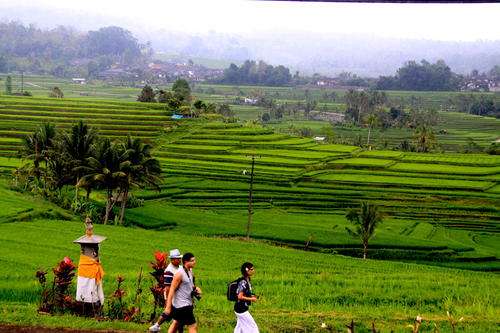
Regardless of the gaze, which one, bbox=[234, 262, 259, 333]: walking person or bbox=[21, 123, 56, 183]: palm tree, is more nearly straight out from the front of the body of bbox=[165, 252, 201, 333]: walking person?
the walking person

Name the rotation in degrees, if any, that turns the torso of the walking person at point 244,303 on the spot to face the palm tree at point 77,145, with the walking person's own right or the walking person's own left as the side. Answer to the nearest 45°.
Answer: approximately 90° to the walking person's own left

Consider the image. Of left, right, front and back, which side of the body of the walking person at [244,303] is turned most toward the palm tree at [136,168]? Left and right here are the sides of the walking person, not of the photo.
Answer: left

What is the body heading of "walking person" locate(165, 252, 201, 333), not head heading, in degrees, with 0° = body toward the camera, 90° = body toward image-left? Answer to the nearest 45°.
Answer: approximately 270°

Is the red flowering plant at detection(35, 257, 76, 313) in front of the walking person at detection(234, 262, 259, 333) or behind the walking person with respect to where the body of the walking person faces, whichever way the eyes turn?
behind

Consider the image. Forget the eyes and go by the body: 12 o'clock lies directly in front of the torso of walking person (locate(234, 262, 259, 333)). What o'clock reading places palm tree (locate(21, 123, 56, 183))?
The palm tree is roughly at 8 o'clock from the walking person.

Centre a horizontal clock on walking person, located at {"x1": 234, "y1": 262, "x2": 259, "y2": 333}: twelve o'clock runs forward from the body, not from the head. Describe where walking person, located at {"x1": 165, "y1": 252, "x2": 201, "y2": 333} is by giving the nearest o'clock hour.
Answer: walking person, located at {"x1": 165, "y1": 252, "x2": 201, "y2": 333} is roughly at 6 o'clock from walking person, located at {"x1": 234, "y1": 262, "x2": 259, "y2": 333}.

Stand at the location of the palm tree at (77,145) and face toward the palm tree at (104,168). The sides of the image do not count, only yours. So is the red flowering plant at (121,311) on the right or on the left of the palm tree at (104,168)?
right

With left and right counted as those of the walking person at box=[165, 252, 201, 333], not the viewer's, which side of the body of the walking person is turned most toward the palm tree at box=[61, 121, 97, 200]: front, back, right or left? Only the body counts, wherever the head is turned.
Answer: left

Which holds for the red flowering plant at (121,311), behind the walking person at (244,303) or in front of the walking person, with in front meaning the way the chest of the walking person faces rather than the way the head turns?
behind

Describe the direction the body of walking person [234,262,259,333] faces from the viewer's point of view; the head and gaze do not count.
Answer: to the viewer's right
